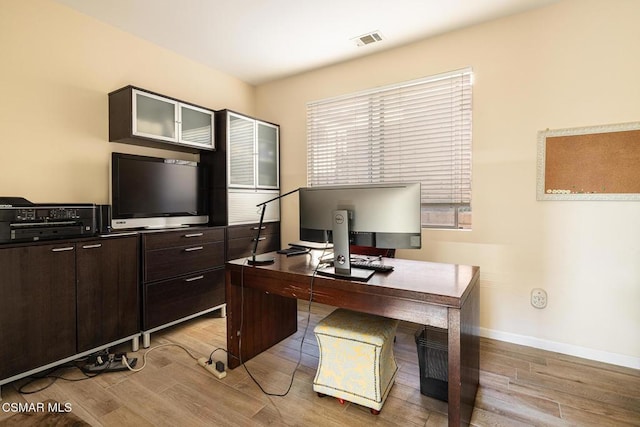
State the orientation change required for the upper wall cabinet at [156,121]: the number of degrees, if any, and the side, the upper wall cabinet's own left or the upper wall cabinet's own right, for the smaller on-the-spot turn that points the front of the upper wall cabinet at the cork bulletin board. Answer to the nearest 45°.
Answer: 0° — it already faces it

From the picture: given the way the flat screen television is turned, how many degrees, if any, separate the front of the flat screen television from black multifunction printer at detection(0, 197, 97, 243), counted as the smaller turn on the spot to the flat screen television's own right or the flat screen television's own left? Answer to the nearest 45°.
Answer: approximately 90° to the flat screen television's own right

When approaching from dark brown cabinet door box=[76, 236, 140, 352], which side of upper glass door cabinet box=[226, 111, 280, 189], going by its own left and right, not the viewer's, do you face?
right

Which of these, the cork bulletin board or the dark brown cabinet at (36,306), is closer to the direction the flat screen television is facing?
the cork bulletin board

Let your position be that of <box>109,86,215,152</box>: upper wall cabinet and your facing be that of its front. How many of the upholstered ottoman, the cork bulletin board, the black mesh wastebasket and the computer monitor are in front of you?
4

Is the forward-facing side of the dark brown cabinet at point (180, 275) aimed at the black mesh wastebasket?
yes

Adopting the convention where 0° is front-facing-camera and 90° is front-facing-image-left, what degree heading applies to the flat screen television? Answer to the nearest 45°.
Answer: approximately 315°

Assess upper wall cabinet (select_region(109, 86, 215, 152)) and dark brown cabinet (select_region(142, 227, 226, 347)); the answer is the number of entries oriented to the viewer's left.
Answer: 0

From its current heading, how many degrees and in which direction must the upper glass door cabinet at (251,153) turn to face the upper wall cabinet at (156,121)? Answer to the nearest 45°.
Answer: approximately 90° to its right

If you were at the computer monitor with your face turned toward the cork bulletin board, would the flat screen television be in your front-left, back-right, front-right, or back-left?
back-left

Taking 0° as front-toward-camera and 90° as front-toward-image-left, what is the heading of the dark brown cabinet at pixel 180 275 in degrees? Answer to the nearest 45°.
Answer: approximately 315°

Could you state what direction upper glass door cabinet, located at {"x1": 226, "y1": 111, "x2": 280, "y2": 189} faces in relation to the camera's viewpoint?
facing the viewer and to the right of the viewer
